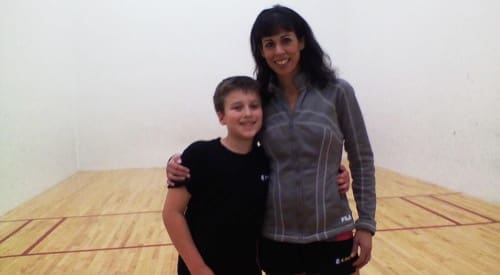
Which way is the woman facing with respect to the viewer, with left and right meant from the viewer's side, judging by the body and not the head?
facing the viewer and to the left of the viewer

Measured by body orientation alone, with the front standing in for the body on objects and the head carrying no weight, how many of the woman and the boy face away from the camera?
0

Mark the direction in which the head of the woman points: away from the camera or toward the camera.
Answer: toward the camera
